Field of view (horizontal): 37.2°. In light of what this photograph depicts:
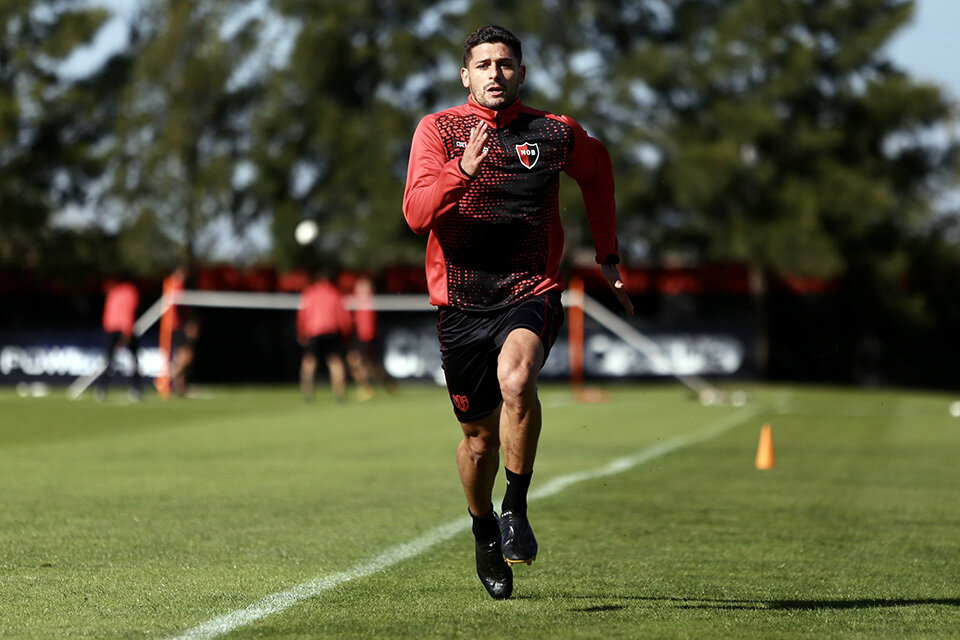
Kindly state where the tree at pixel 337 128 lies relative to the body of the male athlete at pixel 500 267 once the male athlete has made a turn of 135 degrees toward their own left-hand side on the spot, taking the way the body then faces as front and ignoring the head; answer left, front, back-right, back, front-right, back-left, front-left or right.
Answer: front-left

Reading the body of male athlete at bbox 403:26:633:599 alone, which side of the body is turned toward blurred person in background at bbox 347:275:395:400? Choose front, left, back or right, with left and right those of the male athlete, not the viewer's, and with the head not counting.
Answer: back

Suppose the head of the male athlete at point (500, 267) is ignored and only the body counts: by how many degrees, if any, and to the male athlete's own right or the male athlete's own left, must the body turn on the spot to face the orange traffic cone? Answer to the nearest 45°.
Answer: approximately 180°

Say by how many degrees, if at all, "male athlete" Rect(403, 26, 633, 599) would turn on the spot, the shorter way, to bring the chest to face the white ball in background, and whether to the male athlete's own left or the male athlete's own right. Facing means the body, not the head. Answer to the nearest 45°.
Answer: approximately 180°

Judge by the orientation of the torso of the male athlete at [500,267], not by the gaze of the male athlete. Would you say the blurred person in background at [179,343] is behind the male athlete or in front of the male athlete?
behind

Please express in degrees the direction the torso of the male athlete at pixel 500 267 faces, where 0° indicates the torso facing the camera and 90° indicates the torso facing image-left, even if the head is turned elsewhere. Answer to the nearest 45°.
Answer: approximately 0°
